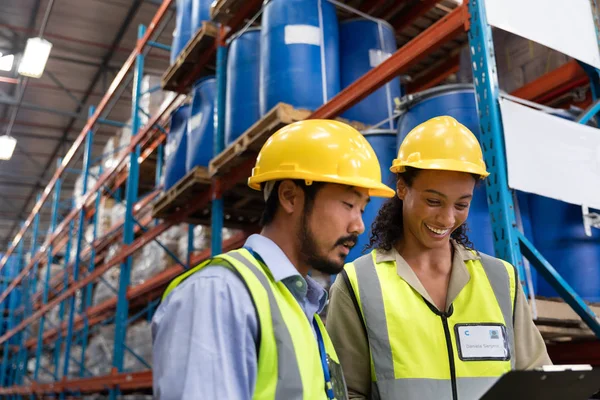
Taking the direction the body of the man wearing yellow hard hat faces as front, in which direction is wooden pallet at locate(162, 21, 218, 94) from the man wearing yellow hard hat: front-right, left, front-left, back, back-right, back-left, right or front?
back-left

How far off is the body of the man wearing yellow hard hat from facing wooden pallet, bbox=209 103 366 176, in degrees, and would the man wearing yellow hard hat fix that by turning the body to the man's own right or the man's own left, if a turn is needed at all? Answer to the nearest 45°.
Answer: approximately 135° to the man's own left

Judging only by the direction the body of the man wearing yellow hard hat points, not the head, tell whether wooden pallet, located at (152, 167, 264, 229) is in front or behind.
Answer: behind

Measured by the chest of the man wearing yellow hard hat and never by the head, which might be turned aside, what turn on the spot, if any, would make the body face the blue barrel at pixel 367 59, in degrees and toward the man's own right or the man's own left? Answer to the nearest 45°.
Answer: approximately 135° to the man's own left

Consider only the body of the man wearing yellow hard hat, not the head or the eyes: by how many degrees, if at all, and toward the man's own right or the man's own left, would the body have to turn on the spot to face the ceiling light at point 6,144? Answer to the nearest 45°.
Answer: approximately 180°

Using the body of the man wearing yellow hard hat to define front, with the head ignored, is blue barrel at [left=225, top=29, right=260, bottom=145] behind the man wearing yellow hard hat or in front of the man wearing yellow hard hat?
behind

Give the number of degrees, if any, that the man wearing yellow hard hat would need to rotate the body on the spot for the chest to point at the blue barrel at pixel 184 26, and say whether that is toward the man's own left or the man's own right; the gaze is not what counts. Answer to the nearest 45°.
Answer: approximately 135° to the man's own left

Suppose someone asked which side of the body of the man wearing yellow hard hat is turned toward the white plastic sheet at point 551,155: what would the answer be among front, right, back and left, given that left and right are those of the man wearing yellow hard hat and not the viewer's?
left

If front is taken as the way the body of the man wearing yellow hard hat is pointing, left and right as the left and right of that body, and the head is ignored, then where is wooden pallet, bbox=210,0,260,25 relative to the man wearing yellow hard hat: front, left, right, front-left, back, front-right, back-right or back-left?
back-left

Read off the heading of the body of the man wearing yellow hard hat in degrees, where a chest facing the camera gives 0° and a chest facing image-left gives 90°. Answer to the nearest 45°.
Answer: approximately 315°
